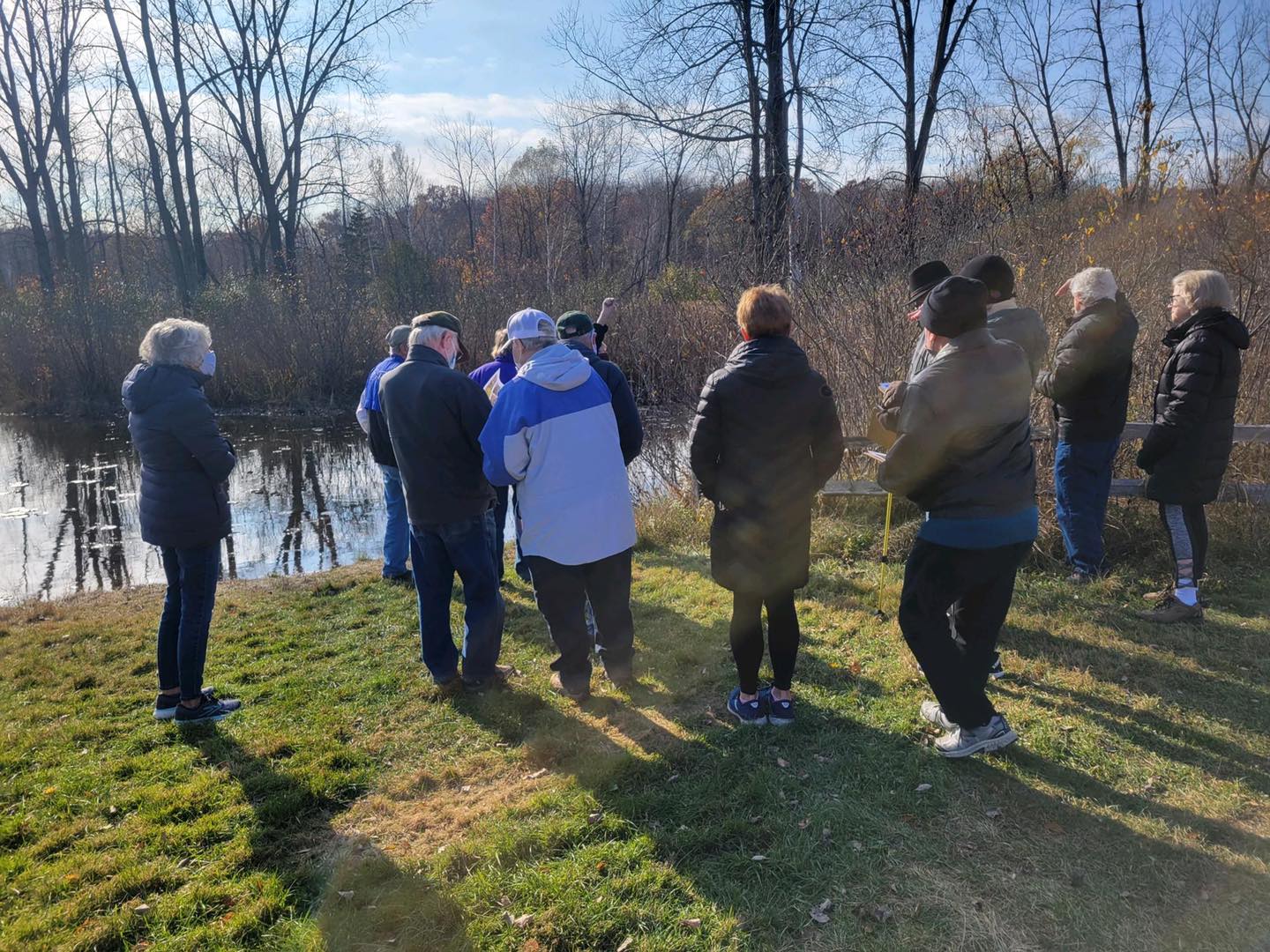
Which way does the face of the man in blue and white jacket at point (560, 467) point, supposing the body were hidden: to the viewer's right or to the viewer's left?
to the viewer's left

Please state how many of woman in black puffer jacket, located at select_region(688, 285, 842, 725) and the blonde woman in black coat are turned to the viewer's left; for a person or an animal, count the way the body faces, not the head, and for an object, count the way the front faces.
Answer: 1

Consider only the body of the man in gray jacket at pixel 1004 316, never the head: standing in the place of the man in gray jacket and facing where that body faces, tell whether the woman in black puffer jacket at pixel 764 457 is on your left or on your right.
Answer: on your left

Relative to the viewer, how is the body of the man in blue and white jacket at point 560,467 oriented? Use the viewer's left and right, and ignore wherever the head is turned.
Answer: facing away from the viewer and to the left of the viewer

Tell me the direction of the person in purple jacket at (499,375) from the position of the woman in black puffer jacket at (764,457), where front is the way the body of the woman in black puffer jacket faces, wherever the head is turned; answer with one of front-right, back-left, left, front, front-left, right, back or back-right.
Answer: front-left

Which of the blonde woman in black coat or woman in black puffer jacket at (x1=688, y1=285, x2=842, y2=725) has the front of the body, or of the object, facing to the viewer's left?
the blonde woman in black coat

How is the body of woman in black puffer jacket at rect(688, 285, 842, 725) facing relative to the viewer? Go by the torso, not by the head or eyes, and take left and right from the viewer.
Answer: facing away from the viewer

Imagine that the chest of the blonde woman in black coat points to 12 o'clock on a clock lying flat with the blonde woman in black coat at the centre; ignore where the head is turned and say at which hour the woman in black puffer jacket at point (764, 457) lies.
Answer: The woman in black puffer jacket is roughly at 10 o'clock from the blonde woman in black coat.

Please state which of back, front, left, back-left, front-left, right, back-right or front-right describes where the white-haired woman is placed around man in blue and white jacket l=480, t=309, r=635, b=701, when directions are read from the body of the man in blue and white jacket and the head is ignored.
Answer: front-left

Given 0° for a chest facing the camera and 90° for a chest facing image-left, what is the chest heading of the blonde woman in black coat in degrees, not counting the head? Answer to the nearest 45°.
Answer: approximately 90°

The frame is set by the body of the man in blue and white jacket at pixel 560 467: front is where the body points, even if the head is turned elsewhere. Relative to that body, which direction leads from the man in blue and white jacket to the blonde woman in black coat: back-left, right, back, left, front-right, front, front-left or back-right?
back-right

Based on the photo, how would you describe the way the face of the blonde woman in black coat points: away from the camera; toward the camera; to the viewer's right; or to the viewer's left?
to the viewer's left

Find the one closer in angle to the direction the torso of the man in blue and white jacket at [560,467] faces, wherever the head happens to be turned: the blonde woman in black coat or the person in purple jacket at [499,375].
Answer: the person in purple jacket

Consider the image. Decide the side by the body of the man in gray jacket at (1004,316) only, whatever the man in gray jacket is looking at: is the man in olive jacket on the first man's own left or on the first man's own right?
on the first man's own left
